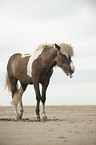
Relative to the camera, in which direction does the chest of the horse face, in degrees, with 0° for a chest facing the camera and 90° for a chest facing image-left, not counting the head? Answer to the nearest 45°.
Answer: approximately 315°
